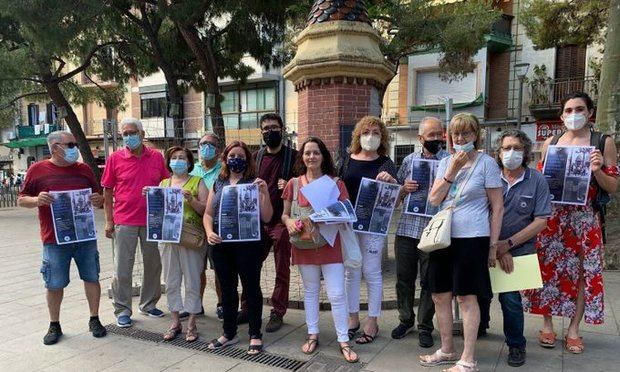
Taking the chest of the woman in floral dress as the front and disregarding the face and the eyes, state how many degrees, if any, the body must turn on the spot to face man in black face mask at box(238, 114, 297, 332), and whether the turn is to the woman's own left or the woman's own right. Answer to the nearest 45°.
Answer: approximately 90° to the woman's own right

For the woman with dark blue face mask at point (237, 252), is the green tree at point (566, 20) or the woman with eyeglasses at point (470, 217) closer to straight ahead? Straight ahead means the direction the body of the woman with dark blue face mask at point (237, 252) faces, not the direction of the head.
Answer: the woman with eyeglasses

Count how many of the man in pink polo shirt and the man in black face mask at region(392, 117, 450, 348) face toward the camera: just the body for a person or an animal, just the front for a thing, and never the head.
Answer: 2

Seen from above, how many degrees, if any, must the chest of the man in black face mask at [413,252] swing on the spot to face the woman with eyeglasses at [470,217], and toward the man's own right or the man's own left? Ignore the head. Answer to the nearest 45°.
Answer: approximately 45° to the man's own left

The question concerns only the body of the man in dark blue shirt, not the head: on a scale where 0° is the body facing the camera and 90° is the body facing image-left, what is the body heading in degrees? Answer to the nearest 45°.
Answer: approximately 45°

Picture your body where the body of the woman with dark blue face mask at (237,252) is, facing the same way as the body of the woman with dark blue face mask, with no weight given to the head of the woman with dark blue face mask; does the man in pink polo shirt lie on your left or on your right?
on your right
